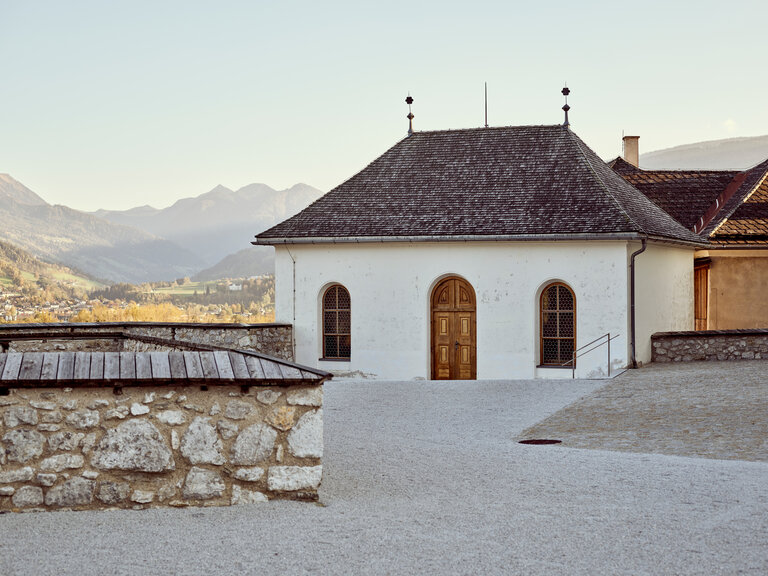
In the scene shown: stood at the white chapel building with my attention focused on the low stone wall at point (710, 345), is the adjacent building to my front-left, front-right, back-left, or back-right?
front-left

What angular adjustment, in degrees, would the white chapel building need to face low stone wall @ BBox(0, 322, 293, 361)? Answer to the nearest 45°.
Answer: approximately 45° to its right

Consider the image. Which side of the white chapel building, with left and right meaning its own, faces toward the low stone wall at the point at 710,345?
left

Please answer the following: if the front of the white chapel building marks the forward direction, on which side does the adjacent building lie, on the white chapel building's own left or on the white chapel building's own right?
on the white chapel building's own left

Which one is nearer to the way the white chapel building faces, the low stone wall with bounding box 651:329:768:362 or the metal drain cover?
the metal drain cover

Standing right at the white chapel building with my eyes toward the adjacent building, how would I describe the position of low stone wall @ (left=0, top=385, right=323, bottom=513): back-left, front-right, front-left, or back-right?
back-right

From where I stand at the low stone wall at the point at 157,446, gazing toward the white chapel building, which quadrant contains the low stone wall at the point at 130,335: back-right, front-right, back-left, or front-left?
front-left

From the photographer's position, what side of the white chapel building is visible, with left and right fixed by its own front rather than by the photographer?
front

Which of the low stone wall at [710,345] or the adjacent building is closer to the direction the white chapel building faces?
the low stone wall

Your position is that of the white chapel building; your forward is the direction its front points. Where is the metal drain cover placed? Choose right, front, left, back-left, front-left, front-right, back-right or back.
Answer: front

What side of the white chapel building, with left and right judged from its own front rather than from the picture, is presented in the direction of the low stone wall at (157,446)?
front
